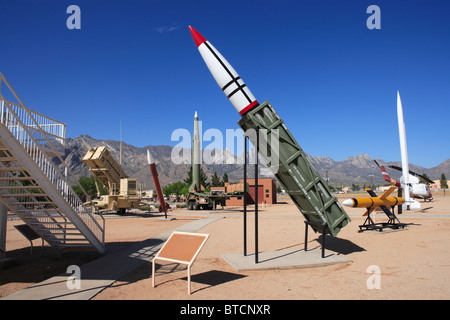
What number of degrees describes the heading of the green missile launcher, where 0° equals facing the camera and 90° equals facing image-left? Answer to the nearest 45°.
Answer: approximately 90°

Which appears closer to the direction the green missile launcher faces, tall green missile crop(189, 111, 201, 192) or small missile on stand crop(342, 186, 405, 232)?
the tall green missile

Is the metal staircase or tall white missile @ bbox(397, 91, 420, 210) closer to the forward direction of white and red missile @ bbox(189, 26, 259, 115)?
the metal staircase

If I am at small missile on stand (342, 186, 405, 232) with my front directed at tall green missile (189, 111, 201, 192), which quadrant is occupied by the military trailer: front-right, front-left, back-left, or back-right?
front-left

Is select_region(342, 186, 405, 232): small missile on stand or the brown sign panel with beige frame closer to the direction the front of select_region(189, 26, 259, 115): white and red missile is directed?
the brown sign panel with beige frame

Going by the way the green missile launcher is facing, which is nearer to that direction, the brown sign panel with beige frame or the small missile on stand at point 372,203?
the brown sign panel with beige frame

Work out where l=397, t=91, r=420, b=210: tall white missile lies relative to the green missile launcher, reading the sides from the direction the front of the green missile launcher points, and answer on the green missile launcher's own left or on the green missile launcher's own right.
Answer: on the green missile launcher's own right

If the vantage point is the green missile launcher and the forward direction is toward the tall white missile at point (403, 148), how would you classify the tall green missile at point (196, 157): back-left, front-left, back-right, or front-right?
front-left

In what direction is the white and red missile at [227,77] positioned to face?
to the viewer's left

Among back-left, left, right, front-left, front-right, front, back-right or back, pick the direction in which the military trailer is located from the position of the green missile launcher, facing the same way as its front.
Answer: front-right

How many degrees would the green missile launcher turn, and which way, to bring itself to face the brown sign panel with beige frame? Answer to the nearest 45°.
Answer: approximately 45° to its left

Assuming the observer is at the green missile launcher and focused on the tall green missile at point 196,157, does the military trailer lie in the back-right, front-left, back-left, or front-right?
front-left
